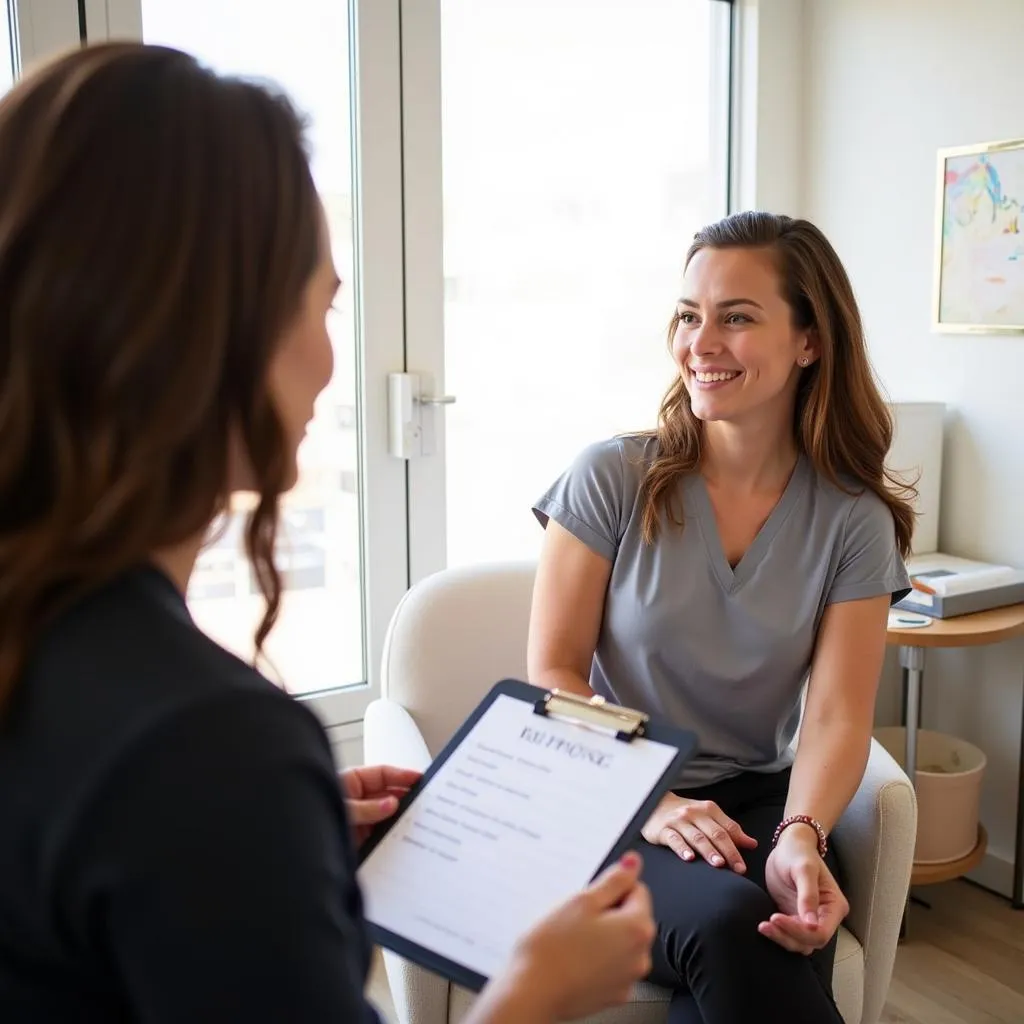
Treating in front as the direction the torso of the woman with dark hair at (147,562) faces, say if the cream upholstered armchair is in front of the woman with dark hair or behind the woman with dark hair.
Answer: in front

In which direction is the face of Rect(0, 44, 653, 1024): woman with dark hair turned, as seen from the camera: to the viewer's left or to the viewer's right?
to the viewer's right

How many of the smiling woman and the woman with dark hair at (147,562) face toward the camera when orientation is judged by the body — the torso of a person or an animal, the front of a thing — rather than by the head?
1

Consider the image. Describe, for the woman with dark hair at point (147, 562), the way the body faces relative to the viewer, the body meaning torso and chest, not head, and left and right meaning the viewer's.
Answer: facing away from the viewer and to the right of the viewer

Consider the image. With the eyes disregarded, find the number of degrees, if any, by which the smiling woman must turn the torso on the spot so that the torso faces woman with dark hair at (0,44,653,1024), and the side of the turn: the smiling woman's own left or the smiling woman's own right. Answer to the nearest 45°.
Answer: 0° — they already face them

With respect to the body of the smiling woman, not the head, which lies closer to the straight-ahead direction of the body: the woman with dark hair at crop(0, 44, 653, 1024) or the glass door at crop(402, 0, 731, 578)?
the woman with dark hair

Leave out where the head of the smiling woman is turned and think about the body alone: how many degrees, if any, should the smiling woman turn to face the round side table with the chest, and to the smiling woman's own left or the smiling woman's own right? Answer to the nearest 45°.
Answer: approximately 135° to the smiling woman's own left
